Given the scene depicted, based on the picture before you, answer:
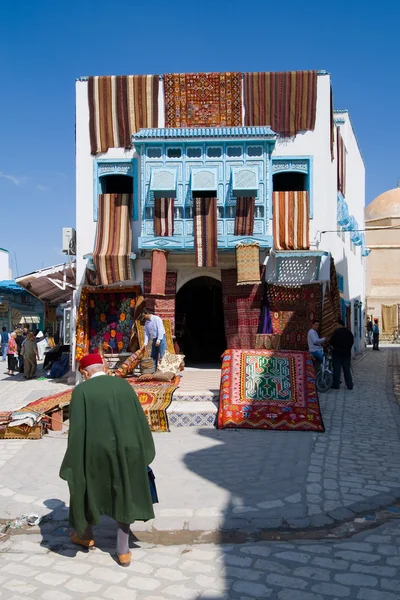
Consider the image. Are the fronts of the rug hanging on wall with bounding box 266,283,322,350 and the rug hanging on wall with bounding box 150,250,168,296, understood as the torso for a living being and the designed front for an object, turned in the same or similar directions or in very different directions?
same or similar directions

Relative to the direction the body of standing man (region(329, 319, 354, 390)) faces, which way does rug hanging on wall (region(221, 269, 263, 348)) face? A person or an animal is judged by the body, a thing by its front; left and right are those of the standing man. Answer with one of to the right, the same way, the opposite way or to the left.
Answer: the opposite way

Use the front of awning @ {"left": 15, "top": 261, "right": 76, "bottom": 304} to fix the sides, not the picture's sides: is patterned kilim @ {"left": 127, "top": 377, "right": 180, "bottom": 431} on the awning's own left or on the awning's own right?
on the awning's own left

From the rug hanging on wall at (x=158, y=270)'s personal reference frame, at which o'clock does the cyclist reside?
The cyclist is roughly at 10 o'clock from the rug hanging on wall.

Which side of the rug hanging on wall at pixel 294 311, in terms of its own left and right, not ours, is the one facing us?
front

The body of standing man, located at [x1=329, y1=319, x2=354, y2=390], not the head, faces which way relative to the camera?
away from the camera

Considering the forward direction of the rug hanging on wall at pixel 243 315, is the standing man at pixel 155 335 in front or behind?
in front

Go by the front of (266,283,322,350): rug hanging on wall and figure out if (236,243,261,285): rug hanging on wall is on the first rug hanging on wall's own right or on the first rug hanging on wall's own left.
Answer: on the first rug hanging on wall's own right

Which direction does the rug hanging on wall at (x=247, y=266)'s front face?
toward the camera

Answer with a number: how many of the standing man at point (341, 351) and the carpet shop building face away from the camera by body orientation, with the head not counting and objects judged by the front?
1

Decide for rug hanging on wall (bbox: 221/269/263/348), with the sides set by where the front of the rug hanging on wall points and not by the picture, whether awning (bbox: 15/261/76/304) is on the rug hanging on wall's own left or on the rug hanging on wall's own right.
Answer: on the rug hanging on wall's own right

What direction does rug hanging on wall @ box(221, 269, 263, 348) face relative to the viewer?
toward the camera

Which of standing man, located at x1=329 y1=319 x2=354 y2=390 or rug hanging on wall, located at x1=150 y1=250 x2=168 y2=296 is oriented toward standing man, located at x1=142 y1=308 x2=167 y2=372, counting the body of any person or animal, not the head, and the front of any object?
the rug hanging on wall

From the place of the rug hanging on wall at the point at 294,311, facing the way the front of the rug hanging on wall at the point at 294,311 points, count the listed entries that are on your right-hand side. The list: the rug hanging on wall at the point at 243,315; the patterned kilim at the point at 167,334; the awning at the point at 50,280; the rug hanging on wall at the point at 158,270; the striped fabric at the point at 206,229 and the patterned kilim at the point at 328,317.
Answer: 5

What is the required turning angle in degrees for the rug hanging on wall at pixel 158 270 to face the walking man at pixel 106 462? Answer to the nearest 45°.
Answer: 0° — it already faces them

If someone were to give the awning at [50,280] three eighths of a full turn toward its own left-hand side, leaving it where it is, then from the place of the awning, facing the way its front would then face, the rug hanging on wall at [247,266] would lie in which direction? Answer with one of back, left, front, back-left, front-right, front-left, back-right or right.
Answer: front-left
